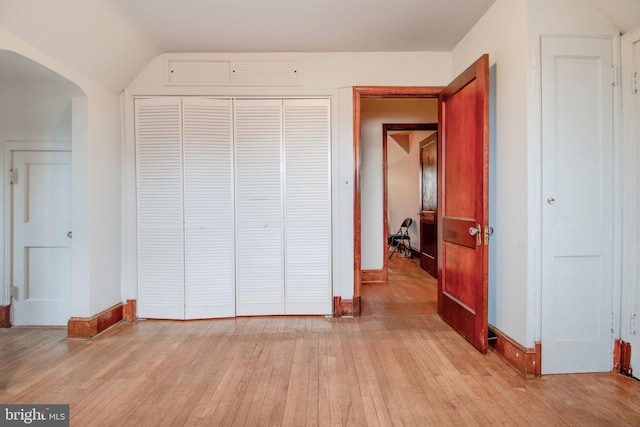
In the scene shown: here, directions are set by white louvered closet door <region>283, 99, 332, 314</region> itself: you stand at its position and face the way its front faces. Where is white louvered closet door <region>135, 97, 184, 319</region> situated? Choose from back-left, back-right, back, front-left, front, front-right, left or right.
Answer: right

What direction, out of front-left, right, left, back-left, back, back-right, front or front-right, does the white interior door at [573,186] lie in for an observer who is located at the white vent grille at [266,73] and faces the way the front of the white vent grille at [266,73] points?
front-left

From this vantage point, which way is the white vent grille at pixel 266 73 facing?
toward the camera

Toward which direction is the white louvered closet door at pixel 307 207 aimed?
toward the camera

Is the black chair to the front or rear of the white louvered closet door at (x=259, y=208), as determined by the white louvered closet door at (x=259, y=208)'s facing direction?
to the rear

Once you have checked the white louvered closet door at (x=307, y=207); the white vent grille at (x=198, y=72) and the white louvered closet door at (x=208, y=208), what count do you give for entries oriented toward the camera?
3

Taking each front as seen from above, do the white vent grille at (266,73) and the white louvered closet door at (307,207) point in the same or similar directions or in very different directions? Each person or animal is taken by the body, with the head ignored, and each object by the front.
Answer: same or similar directions

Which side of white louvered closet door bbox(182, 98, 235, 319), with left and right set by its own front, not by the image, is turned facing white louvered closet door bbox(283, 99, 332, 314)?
left

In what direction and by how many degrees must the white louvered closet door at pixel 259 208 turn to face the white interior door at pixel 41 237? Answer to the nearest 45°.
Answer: approximately 90° to its right

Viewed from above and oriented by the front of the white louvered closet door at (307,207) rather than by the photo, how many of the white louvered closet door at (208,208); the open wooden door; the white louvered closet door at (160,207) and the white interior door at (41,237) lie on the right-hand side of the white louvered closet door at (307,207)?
3

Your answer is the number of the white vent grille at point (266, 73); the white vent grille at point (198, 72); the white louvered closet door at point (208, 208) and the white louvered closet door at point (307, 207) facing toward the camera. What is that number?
4

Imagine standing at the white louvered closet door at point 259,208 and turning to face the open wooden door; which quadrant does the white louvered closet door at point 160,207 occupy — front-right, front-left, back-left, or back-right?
back-right

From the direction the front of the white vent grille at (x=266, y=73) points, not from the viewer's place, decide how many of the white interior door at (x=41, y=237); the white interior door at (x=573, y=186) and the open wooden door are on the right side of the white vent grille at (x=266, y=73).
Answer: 1
